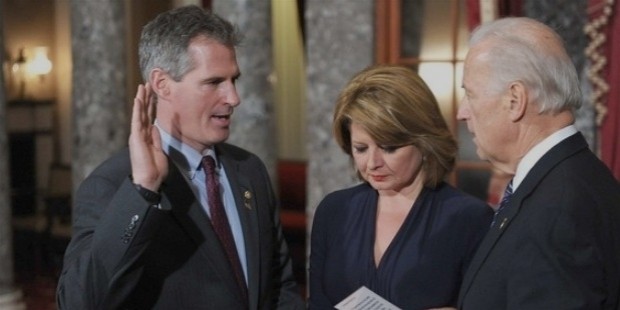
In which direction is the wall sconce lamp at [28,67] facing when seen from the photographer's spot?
facing the viewer and to the right of the viewer

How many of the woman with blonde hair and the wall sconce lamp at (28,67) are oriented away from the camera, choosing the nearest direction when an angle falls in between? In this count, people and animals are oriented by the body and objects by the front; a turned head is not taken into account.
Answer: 0

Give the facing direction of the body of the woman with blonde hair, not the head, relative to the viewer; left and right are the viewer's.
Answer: facing the viewer and to the left of the viewer

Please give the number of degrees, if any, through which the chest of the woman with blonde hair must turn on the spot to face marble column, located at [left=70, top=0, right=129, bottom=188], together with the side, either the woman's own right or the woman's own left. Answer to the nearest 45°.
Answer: approximately 90° to the woman's own right

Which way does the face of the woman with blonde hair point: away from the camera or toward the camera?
toward the camera

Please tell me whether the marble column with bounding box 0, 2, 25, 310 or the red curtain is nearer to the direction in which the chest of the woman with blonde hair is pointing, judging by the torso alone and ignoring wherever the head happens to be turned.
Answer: the marble column

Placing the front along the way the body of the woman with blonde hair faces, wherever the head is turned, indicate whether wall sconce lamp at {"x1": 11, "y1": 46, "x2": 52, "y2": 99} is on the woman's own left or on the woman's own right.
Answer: on the woman's own right

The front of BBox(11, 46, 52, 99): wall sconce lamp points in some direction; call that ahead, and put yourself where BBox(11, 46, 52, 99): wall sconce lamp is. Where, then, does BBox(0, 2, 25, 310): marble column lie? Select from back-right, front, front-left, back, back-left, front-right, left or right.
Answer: front-right

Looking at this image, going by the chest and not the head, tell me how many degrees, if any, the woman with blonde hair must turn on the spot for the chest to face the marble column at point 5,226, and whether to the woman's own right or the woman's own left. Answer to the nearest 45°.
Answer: approximately 90° to the woman's own right

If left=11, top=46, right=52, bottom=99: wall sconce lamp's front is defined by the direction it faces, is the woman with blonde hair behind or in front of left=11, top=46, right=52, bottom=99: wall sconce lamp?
in front

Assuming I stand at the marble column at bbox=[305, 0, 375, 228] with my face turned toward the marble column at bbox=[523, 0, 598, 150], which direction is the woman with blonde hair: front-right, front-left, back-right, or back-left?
front-right
